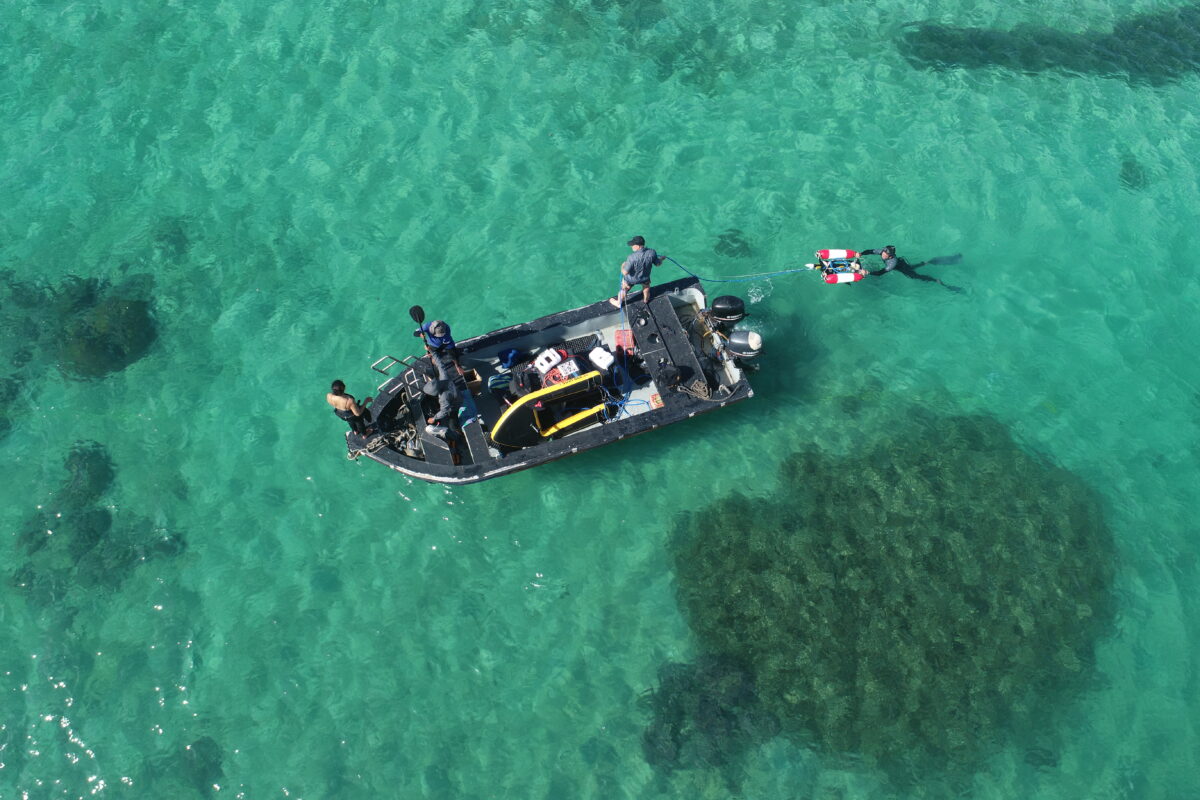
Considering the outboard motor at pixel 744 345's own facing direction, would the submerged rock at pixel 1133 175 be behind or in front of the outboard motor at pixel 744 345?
behind

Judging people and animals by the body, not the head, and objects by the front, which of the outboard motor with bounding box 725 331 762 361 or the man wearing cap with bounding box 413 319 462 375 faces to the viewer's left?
the outboard motor

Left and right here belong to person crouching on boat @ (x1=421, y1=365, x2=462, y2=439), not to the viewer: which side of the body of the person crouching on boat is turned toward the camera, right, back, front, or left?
left

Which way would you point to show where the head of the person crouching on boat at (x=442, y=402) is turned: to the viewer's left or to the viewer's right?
to the viewer's left

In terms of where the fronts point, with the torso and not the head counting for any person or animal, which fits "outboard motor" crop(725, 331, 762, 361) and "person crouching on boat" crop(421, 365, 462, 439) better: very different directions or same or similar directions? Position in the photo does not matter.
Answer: same or similar directions

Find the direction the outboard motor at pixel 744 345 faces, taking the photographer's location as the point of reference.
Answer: facing to the left of the viewer

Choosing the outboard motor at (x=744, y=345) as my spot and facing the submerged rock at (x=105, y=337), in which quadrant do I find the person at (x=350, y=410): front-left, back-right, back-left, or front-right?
front-left

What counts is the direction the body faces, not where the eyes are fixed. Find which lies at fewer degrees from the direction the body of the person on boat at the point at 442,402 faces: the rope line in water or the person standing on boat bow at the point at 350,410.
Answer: the person standing on boat bow

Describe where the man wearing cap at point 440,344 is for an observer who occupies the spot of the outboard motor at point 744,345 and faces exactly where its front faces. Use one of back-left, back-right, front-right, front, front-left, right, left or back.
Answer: front

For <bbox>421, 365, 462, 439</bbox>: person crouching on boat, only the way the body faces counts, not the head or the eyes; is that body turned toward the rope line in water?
no

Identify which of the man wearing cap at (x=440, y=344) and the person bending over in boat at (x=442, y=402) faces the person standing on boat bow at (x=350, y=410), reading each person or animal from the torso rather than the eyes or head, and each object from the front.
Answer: the person bending over in boat at (x=442, y=402)

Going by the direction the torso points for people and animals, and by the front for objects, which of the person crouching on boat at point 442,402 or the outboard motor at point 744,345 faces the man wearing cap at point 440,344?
the outboard motor
